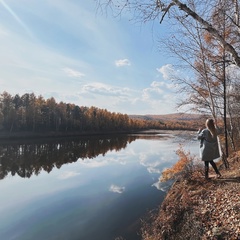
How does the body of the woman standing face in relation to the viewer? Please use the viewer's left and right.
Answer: facing away from the viewer and to the left of the viewer
